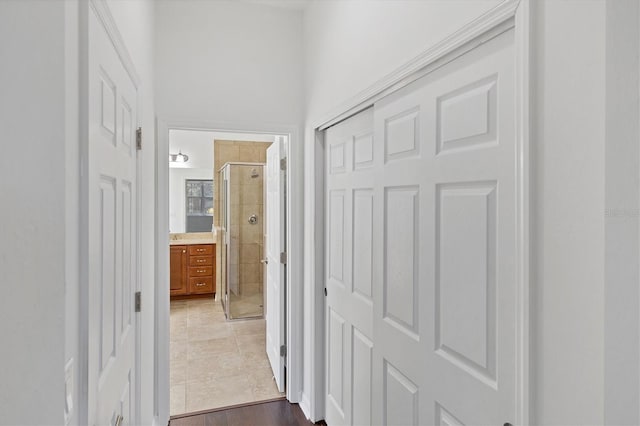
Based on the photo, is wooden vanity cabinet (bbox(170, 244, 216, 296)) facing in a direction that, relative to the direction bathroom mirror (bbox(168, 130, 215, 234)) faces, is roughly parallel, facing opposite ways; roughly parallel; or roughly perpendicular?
roughly parallel

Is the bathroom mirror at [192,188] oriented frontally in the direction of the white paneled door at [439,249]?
yes

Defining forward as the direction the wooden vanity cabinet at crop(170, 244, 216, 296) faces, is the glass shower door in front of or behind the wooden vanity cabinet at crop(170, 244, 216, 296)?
in front

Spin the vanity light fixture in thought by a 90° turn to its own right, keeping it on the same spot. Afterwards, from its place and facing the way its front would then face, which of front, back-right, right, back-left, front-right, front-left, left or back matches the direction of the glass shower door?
back-left

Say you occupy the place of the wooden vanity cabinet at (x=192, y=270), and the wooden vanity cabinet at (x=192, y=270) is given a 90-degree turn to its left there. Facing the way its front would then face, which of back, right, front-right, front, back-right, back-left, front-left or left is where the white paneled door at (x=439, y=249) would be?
right

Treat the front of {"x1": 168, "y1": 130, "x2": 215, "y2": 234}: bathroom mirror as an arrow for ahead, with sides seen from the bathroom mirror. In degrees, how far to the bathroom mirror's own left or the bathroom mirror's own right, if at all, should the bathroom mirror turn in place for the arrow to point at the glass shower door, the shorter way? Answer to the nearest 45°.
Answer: approximately 45° to the bathroom mirror's own left

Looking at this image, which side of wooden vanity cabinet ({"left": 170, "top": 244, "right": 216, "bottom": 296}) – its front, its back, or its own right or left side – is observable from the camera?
front

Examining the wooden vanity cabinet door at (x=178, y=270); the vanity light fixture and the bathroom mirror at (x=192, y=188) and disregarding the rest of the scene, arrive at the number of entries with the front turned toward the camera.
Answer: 3

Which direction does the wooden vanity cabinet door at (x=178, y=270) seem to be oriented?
toward the camera

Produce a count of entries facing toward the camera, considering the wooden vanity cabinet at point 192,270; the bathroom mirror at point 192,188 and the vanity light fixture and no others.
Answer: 3

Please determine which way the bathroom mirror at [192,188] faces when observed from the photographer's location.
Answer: facing the viewer

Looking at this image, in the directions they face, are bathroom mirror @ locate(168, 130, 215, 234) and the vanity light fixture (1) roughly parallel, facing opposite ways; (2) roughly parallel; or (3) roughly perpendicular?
roughly parallel

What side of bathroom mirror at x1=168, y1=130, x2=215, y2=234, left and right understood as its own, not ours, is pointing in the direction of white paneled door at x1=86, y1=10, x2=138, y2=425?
front

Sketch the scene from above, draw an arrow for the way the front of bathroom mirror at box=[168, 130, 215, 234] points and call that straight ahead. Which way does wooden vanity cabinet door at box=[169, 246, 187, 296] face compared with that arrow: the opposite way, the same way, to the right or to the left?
the same way

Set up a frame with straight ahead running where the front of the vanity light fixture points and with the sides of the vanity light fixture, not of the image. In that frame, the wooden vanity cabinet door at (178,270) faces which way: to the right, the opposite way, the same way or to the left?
the same way
